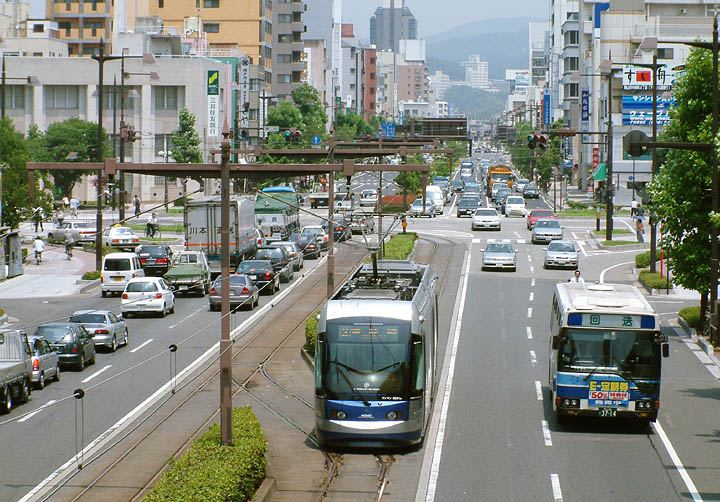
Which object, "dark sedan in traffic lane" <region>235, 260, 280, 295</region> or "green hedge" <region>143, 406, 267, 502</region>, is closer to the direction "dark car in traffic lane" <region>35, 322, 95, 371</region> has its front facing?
the dark sedan in traffic lane

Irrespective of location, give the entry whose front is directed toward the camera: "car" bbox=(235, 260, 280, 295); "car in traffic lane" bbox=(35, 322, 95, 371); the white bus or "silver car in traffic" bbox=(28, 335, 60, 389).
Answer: the white bus

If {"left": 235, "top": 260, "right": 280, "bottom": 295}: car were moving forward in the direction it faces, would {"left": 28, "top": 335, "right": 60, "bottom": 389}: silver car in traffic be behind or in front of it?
behind

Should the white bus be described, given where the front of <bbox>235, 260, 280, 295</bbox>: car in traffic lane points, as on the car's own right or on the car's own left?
on the car's own right

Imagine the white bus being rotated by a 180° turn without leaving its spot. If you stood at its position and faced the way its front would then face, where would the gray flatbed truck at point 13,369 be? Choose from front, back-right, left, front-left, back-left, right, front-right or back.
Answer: left

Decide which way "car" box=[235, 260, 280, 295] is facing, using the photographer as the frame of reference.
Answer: facing away from the viewer and to the right of the viewer

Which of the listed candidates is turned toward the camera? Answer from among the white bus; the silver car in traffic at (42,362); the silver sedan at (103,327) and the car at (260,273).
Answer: the white bus

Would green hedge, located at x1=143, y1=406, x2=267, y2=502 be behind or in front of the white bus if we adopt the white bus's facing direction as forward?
in front

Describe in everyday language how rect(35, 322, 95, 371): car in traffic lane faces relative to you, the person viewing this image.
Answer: facing away from the viewer and to the right of the viewer

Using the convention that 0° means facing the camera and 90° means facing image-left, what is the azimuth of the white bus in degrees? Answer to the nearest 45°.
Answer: approximately 0°

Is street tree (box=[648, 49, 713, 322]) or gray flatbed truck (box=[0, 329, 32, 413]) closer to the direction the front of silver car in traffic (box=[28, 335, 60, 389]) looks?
the street tree

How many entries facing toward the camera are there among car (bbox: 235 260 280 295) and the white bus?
1

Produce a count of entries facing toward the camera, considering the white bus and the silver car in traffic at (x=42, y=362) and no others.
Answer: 1

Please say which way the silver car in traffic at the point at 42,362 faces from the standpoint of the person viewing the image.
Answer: facing away from the viewer and to the right of the viewer

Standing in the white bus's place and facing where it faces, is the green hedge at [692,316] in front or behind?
behind
